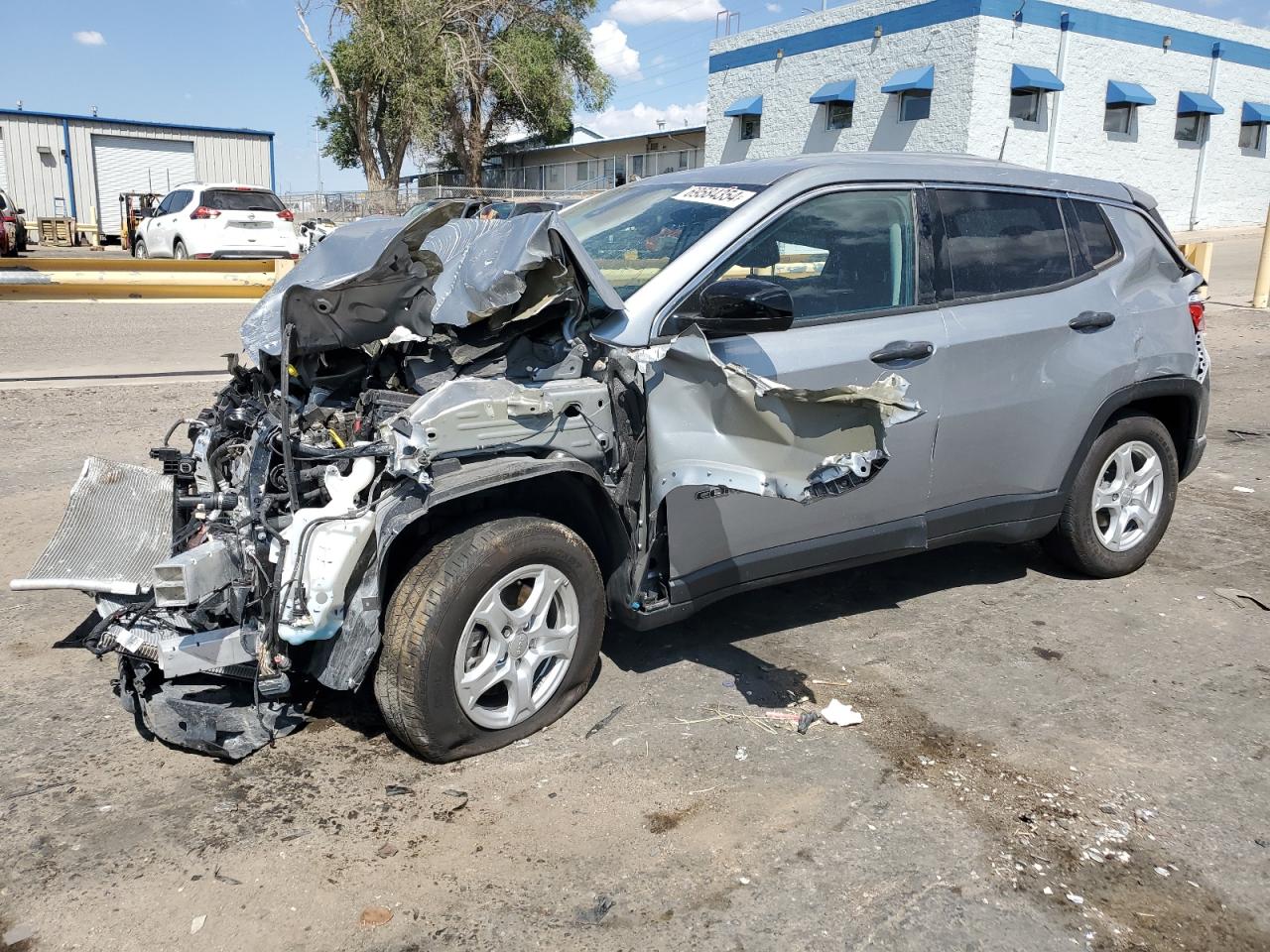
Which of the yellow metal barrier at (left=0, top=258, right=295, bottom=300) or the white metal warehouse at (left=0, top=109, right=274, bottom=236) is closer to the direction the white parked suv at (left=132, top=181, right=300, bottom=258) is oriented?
the white metal warehouse

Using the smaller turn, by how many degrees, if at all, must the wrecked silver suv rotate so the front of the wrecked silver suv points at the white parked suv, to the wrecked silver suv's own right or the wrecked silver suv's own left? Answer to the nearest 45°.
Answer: approximately 90° to the wrecked silver suv's own right

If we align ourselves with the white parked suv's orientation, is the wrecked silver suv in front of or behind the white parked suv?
behind

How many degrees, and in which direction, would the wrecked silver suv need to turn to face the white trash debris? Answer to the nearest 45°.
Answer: approximately 135° to its left

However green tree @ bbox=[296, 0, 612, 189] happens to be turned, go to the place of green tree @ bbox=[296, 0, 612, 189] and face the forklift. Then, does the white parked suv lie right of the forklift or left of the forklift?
left

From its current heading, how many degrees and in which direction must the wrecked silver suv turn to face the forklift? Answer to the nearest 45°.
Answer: approximately 90° to its right

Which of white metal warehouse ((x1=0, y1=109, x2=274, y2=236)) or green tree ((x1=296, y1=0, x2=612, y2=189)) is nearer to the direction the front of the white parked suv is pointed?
the white metal warehouse

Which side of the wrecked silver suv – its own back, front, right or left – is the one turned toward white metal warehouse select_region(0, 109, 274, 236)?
right

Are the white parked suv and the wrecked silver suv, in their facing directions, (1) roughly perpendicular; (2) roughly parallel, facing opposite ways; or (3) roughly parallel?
roughly perpendicular

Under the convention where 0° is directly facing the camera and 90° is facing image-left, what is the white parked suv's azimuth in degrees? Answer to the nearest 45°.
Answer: approximately 135°

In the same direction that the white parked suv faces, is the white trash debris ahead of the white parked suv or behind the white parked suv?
behind
